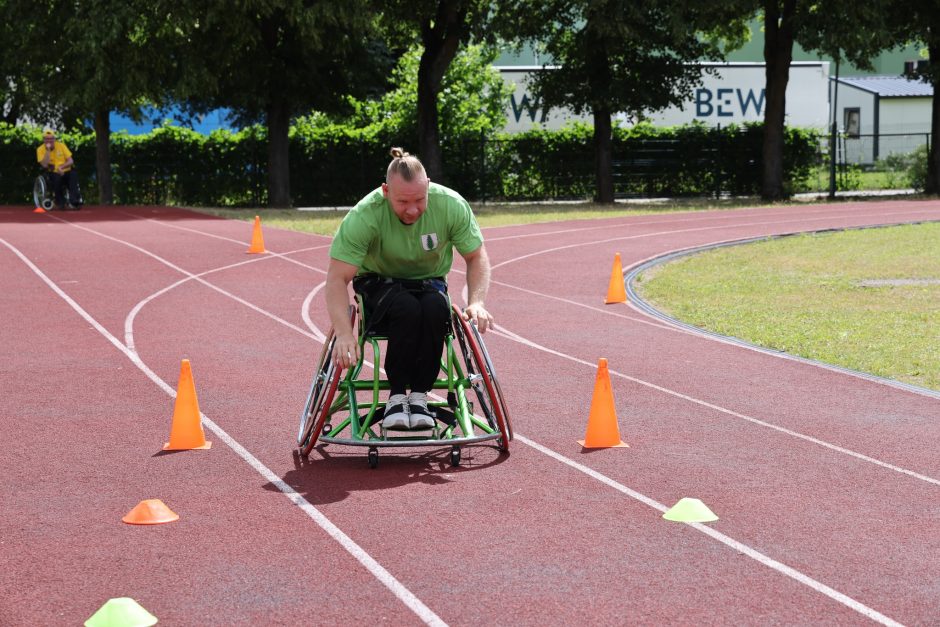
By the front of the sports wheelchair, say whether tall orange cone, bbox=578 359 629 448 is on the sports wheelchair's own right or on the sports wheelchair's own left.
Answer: on the sports wheelchair's own left

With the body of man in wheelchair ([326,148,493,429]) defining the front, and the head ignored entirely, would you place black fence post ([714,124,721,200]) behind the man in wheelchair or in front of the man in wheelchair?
behind

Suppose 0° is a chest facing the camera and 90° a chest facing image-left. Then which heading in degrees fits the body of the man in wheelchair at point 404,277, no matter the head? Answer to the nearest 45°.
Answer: approximately 0°

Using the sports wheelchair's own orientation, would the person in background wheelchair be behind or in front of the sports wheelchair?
behind

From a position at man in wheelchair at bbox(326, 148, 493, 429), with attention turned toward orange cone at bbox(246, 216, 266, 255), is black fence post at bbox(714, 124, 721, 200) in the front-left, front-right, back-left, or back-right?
front-right

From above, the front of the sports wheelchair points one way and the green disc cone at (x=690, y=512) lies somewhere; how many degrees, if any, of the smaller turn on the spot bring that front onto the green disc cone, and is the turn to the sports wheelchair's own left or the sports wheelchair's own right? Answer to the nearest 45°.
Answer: approximately 45° to the sports wheelchair's own left

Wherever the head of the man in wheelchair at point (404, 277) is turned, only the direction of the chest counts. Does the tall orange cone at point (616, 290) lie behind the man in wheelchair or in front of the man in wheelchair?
behind

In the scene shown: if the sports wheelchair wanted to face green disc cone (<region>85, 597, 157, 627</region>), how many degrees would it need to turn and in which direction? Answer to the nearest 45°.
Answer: approximately 45° to its right

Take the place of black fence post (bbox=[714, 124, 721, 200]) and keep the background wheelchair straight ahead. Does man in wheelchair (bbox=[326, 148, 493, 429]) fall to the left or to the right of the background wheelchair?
left

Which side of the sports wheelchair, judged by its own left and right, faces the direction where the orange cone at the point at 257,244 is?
back

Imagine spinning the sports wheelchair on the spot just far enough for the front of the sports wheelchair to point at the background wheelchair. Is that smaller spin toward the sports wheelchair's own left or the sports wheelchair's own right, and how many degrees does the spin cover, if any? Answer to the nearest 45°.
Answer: approximately 180°

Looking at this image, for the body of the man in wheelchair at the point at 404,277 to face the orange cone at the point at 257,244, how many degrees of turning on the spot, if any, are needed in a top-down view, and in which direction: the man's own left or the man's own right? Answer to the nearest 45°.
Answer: approximately 180°

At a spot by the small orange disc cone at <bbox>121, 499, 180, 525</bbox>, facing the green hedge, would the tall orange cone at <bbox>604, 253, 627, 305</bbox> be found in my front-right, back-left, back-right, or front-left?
front-right

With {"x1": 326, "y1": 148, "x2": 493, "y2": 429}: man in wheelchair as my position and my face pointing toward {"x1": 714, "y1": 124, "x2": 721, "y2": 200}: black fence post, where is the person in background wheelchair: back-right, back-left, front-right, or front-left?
front-left

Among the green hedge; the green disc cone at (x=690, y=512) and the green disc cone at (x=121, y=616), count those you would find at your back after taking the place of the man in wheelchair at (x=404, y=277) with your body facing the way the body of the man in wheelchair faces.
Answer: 1

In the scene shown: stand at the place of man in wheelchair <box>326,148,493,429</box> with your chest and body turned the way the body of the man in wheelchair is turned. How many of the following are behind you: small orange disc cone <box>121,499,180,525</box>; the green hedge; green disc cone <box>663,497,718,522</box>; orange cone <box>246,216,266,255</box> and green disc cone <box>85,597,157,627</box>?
2
